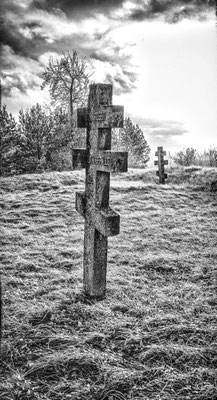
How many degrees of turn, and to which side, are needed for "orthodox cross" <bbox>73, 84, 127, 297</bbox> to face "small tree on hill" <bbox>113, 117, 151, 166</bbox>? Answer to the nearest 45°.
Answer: approximately 135° to its right

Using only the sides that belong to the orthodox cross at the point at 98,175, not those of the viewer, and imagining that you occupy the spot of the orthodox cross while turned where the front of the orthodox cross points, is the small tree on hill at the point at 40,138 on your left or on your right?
on your right

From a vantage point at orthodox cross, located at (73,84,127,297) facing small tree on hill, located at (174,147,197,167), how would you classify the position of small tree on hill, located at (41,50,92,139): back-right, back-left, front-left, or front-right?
front-left

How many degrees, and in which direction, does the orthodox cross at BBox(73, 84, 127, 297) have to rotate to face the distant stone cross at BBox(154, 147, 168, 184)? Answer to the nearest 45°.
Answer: approximately 135° to its right

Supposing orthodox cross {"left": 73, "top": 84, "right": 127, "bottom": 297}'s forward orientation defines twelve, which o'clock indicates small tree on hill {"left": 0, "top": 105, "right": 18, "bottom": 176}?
The small tree on hill is roughly at 4 o'clock from the orthodox cross.

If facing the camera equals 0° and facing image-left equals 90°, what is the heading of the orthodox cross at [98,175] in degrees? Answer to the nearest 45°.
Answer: approximately 45°

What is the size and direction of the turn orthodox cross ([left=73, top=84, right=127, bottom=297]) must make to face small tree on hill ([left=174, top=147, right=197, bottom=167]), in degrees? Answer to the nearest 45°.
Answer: approximately 135° to its right
